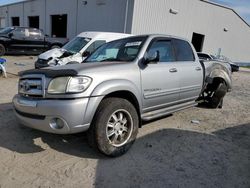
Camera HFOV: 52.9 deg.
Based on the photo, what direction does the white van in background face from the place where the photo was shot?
facing the viewer and to the left of the viewer

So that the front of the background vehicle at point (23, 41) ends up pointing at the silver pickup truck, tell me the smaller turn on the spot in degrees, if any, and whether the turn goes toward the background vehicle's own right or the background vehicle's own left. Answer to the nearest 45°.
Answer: approximately 90° to the background vehicle's own left

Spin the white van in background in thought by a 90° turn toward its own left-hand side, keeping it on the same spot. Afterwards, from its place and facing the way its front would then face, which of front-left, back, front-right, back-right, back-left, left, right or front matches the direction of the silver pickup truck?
front-right

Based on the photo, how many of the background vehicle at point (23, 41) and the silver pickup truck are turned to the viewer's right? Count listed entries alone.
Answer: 0

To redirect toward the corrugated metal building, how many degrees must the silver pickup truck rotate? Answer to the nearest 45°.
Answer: approximately 135° to its right

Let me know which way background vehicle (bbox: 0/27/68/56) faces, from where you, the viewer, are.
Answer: facing to the left of the viewer

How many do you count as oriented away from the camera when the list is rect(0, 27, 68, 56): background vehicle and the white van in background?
0

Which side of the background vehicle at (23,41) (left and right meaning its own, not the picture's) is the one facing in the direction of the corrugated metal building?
back

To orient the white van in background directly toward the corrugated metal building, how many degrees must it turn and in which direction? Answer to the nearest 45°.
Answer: approximately 180°

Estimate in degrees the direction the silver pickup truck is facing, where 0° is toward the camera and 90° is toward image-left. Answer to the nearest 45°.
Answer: approximately 45°
